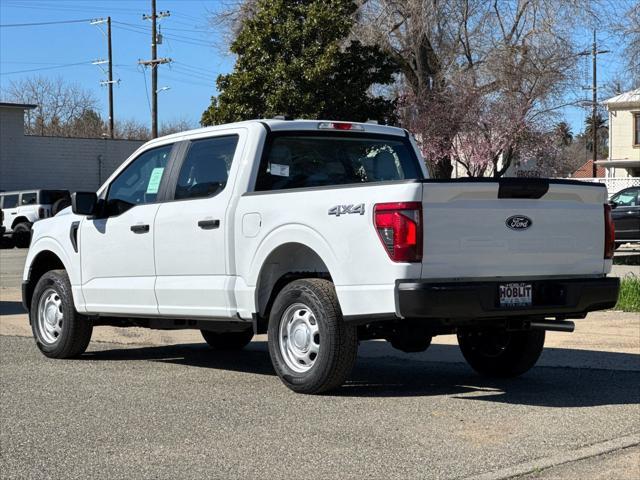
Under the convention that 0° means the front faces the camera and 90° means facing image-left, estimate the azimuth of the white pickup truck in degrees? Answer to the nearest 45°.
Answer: approximately 135°

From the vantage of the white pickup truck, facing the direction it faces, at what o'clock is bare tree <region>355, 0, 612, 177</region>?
The bare tree is roughly at 2 o'clock from the white pickup truck.
